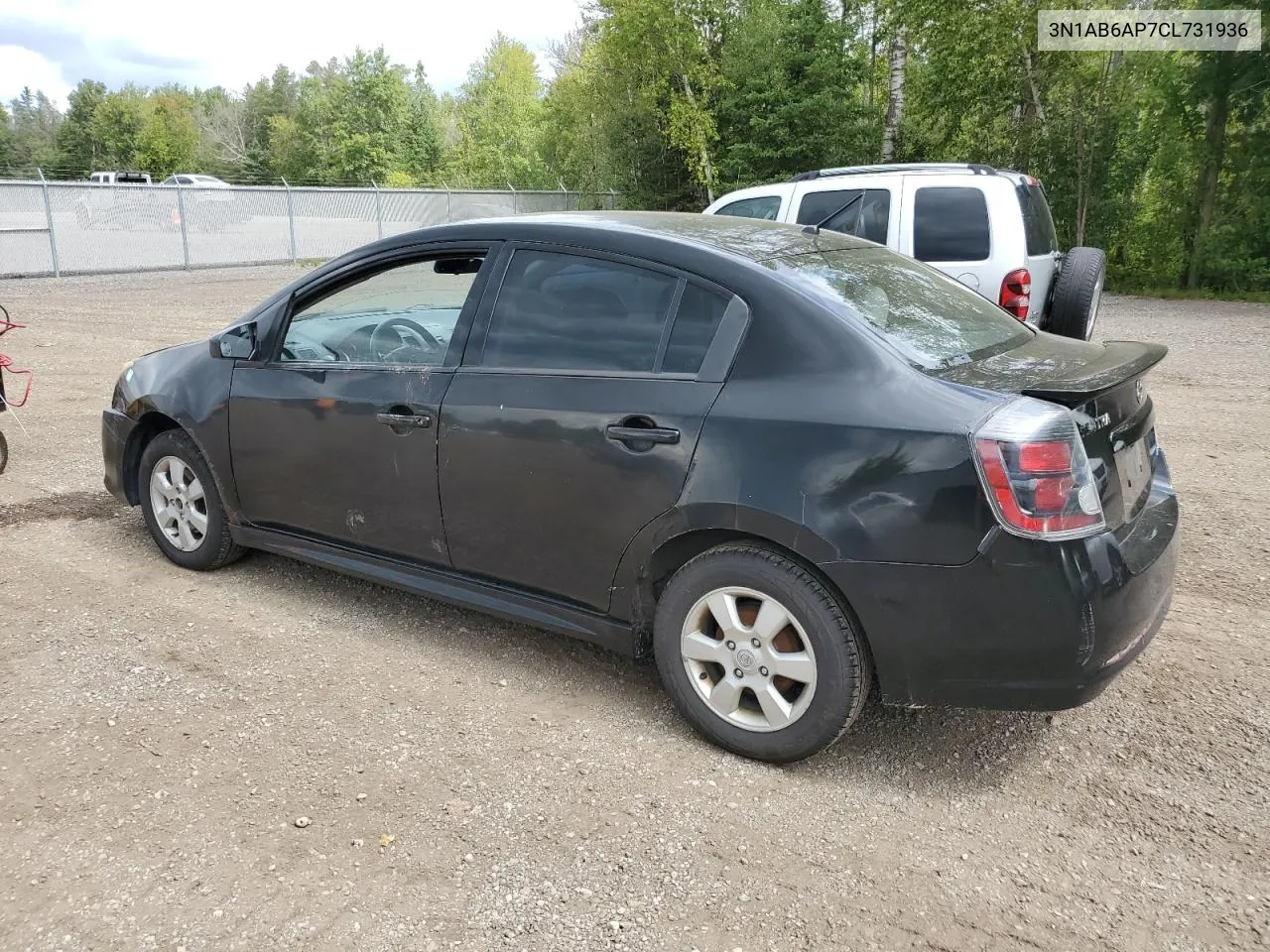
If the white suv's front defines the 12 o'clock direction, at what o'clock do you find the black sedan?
The black sedan is roughly at 8 o'clock from the white suv.

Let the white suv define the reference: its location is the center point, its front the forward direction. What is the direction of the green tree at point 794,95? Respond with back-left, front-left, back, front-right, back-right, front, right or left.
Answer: front-right

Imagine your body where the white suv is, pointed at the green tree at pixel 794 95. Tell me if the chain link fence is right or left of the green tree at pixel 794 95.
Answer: left

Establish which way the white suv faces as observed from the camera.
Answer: facing away from the viewer and to the left of the viewer

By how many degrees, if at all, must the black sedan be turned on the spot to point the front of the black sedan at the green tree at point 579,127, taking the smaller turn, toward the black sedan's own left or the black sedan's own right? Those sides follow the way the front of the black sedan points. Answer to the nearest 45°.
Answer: approximately 45° to the black sedan's own right

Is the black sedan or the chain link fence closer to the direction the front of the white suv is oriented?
the chain link fence

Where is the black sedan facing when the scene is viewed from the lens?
facing away from the viewer and to the left of the viewer

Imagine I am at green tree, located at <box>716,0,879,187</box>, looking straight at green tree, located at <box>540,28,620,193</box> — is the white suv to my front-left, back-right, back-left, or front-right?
back-left
